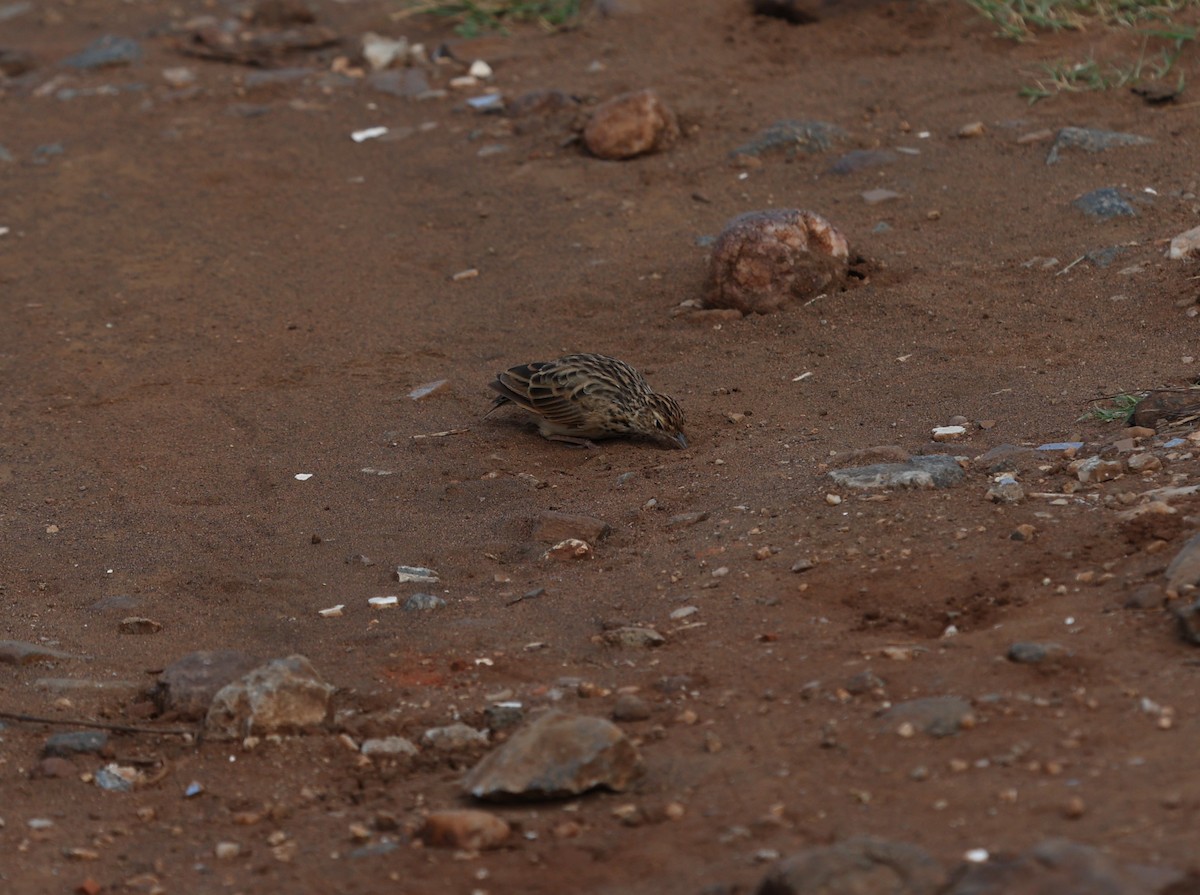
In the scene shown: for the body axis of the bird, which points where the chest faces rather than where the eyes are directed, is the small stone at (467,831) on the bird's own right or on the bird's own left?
on the bird's own right

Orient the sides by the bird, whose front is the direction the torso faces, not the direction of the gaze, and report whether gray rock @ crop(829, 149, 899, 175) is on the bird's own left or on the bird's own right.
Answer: on the bird's own left

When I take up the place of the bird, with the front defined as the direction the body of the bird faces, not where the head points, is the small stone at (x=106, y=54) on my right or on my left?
on my left

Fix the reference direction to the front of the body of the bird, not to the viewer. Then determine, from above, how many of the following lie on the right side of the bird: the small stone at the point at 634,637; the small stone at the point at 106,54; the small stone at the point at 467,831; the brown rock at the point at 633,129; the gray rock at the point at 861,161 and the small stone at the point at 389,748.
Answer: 3

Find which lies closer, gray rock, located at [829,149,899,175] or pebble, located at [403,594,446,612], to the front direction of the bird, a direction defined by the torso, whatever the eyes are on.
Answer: the gray rock

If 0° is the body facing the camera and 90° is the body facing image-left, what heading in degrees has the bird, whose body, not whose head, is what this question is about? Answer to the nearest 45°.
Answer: approximately 270°

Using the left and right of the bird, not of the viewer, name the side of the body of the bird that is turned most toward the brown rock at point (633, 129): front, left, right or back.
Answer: left

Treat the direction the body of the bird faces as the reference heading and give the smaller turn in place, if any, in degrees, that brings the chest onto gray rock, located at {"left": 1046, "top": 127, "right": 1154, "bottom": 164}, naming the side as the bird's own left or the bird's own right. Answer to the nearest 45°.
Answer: approximately 45° to the bird's own left
